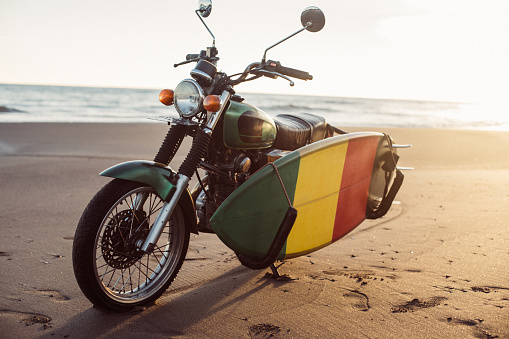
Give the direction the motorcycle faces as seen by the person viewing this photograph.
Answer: facing the viewer and to the left of the viewer
